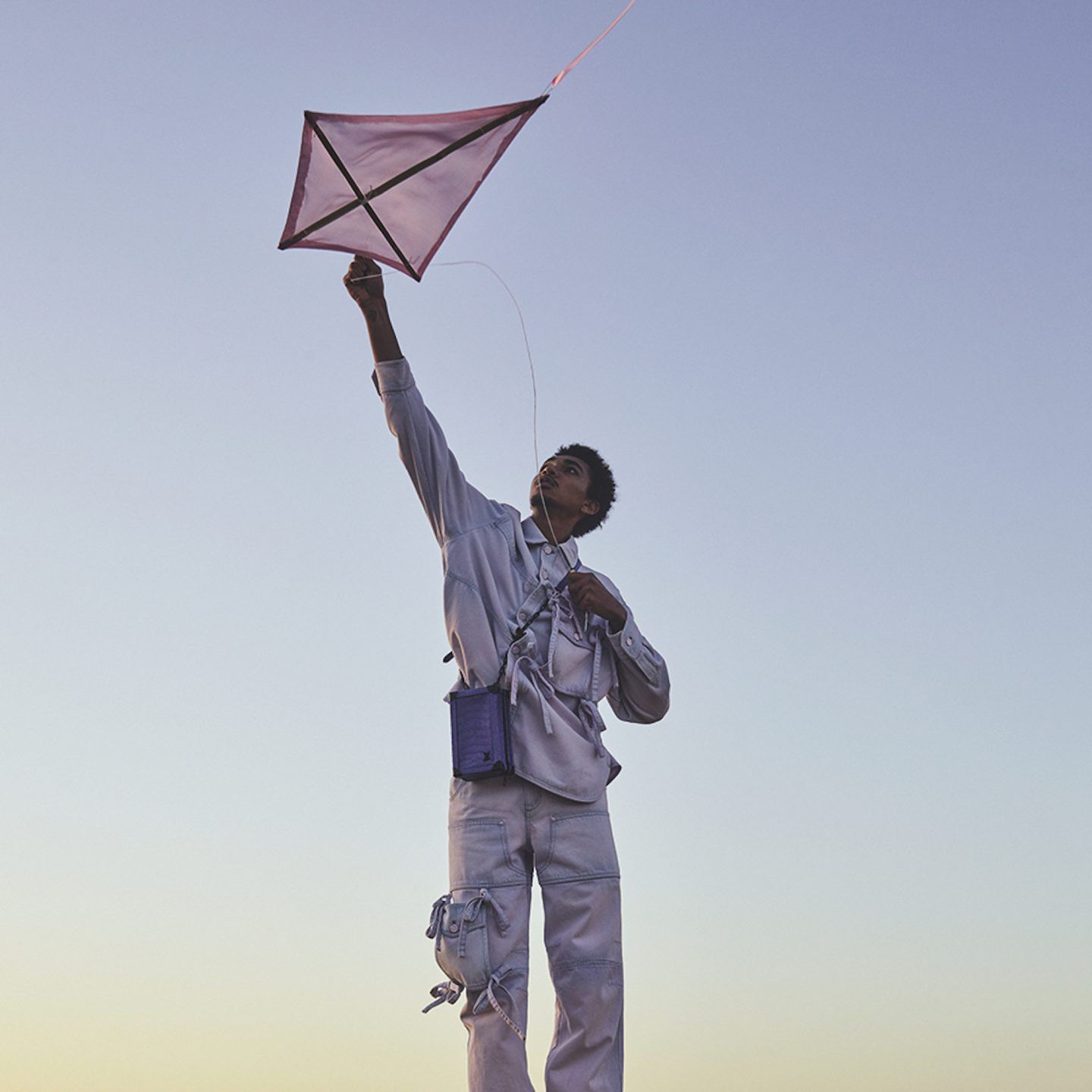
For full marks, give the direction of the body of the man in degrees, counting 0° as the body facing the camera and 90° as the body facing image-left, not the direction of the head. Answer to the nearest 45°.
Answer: approximately 0°
